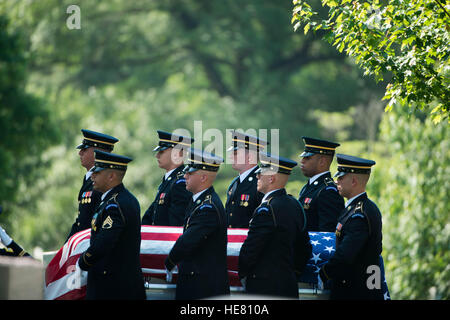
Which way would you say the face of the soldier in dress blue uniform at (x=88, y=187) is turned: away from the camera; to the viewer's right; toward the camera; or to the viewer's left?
to the viewer's left

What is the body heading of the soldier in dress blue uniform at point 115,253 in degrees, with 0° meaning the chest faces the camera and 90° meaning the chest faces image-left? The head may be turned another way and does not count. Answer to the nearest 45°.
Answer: approximately 90°

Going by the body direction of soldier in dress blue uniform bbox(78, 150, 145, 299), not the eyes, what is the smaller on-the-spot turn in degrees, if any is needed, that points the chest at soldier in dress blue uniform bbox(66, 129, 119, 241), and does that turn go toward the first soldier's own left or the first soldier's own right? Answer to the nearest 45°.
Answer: approximately 90° to the first soldier's own right

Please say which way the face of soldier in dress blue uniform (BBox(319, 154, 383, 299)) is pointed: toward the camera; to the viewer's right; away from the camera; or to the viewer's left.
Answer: to the viewer's left

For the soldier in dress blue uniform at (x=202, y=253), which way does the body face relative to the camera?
to the viewer's left

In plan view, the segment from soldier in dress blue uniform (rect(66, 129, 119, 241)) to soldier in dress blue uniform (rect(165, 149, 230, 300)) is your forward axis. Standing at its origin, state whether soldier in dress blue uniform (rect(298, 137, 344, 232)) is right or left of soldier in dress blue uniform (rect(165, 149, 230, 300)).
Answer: left

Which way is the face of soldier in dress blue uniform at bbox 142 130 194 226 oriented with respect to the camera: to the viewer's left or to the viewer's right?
to the viewer's left

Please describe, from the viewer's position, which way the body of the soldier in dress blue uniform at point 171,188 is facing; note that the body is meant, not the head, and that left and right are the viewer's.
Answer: facing to the left of the viewer

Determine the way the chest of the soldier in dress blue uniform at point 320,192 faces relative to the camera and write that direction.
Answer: to the viewer's left

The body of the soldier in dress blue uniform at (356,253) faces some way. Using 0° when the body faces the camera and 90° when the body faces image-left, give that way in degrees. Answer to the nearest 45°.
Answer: approximately 90°

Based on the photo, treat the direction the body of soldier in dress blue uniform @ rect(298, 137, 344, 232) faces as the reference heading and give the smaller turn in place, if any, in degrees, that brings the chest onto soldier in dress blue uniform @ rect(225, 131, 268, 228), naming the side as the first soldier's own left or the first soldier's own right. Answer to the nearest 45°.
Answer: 0° — they already face them

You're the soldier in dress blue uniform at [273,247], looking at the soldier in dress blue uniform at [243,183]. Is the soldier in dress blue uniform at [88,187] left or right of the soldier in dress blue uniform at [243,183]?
left
